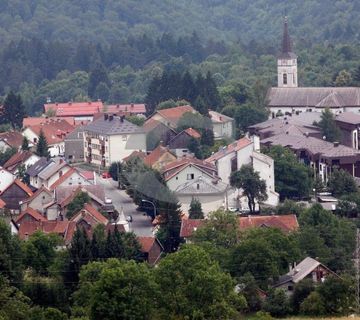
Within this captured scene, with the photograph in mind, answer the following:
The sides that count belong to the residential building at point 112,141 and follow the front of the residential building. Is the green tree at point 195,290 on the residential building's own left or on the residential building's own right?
on the residential building's own left

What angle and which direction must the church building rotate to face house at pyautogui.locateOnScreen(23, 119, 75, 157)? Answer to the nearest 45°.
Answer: approximately 45° to its left

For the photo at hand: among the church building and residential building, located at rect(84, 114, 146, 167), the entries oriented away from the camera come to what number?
0

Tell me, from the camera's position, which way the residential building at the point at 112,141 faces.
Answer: facing the viewer and to the left of the viewer

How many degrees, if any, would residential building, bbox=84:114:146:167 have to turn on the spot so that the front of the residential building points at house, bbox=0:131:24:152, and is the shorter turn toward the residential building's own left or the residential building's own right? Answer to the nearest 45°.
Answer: approximately 90° to the residential building's own right

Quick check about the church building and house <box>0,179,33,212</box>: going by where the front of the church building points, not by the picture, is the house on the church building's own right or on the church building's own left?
on the church building's own left

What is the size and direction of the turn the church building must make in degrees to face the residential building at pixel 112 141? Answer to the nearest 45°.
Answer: approximately 45° to its left

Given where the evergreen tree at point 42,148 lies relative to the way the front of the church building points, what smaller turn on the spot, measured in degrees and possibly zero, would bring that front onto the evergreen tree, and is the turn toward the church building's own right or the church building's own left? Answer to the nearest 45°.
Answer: approximately 45° to the church building's own left

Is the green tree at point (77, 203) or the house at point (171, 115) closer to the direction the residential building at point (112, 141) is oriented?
the green tree

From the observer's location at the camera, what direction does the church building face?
facing to the left of the viewer

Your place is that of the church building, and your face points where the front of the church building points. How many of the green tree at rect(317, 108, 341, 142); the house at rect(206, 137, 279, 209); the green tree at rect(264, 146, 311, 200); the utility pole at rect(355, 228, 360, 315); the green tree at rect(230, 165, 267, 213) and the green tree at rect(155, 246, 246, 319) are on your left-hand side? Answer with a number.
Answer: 6

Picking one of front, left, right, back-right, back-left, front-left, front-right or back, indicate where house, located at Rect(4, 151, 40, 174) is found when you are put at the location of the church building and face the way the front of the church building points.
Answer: front-left
